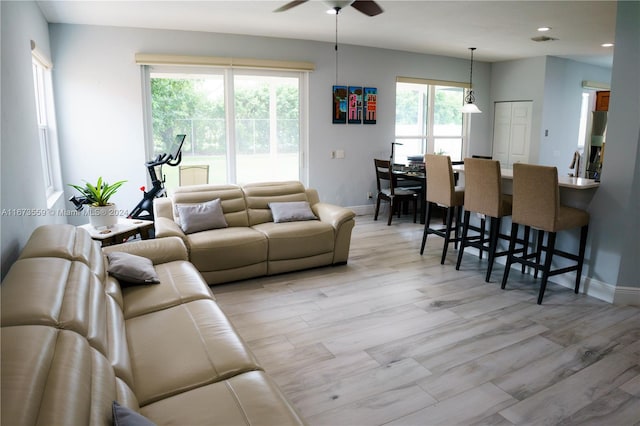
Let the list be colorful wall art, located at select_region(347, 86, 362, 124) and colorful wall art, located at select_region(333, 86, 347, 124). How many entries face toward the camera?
2

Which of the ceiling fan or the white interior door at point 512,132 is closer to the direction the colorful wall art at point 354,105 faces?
the ceiling fan

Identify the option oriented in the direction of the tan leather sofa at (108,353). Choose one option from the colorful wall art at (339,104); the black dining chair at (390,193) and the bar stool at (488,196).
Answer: the colorful wall art

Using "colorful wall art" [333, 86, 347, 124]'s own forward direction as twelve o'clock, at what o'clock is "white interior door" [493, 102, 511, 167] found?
The white interior door is roughly at 8 o'clock from the colorful wall art.

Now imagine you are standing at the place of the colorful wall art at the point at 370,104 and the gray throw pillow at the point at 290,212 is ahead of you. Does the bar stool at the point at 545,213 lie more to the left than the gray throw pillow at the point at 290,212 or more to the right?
left

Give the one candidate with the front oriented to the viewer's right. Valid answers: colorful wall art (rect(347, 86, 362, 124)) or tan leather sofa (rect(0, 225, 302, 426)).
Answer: the tan leather sofa

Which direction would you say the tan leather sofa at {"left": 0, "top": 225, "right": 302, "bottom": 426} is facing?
to the viewer's right

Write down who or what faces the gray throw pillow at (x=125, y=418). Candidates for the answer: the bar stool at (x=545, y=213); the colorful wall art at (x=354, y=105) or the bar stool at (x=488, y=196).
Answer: the colorful wall art

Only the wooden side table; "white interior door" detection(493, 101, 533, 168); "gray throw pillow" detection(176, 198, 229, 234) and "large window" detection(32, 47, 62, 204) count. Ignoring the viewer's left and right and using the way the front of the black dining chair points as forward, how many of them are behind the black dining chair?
3

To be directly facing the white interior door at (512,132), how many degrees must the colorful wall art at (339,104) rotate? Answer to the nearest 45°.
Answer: approximately 135° to its left

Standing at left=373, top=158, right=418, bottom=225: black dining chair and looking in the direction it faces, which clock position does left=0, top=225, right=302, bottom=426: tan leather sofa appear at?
The tan leather sofa is roughly at 5 o'clock from the black dining chair.

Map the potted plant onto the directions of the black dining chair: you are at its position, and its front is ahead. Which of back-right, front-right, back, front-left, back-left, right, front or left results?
back

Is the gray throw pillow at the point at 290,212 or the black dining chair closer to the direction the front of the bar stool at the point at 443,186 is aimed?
the black dining chair

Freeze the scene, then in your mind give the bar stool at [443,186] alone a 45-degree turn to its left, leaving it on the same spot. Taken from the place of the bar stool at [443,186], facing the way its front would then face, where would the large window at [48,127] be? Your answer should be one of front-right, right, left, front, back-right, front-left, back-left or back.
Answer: left
